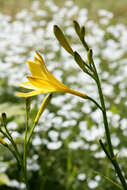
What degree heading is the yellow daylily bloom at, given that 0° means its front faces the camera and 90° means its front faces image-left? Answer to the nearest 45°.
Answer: approximately 90°
